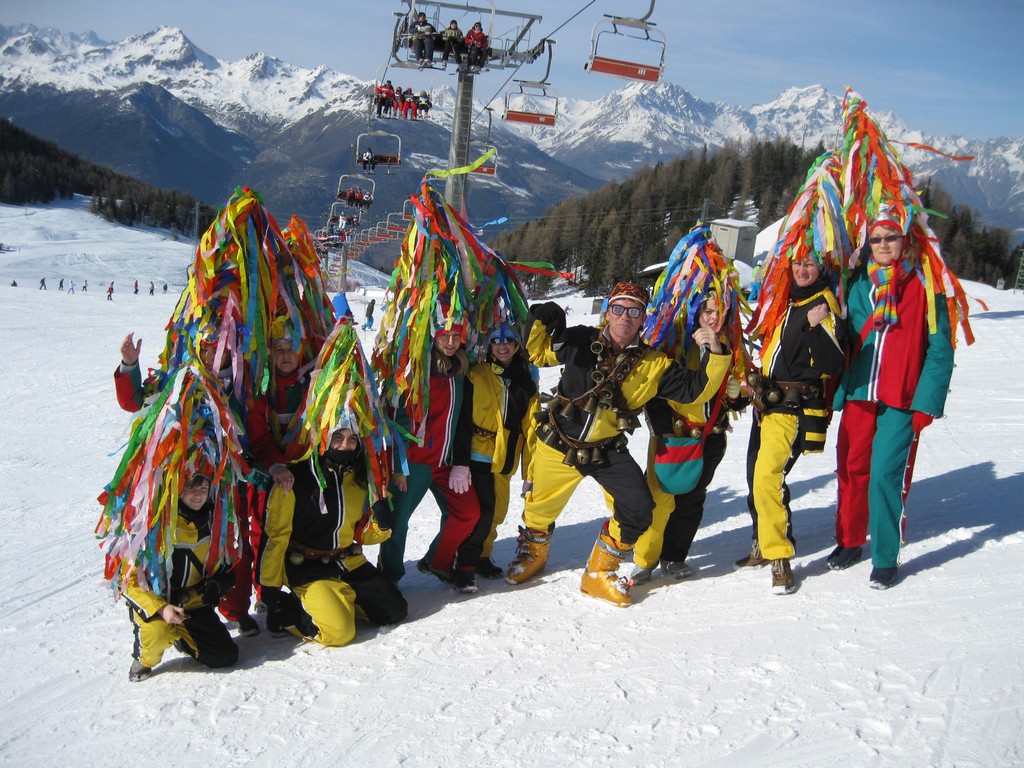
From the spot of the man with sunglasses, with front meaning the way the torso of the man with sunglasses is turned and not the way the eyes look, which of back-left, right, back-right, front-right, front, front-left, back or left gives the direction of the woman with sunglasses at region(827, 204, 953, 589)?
left

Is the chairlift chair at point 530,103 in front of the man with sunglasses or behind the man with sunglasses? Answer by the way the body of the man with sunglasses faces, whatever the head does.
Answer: behind

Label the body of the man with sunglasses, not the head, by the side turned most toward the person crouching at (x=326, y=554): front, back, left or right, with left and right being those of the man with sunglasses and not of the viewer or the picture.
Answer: right

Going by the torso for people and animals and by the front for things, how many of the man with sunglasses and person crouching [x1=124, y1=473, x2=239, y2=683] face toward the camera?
2

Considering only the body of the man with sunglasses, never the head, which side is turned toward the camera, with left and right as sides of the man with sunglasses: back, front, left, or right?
front

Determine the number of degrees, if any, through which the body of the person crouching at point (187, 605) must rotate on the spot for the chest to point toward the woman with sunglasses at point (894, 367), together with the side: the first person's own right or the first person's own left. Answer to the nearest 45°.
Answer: approximately 90° to the first person's own left

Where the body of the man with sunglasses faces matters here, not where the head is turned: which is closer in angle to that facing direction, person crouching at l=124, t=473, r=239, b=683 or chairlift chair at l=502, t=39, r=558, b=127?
the person crouching

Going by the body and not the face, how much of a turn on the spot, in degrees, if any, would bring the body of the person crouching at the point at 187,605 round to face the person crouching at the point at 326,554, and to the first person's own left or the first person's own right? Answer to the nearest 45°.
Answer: approximately 90° to the first person's own left

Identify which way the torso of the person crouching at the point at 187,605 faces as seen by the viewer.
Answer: toward the camera

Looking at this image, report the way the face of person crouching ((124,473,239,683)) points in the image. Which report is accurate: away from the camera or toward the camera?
toward the camera

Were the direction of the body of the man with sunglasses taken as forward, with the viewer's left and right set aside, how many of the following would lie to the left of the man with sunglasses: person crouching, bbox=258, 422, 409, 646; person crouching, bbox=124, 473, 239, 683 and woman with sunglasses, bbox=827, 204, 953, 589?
1
